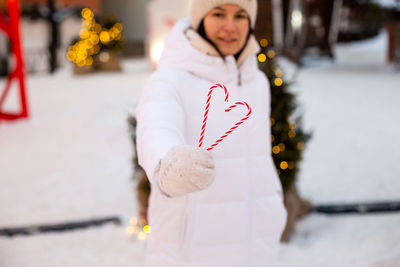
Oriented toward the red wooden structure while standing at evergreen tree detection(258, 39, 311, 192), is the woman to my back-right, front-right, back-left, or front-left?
back-left

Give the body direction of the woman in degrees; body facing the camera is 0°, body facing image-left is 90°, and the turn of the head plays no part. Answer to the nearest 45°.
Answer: approximately 315°

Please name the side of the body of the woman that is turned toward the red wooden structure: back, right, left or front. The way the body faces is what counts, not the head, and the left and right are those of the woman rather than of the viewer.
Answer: back

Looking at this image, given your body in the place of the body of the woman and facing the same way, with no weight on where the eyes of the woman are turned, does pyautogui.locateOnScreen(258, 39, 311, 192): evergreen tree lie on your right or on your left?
on your left

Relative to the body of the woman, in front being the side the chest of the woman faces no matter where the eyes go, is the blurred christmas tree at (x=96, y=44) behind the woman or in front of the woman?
behind

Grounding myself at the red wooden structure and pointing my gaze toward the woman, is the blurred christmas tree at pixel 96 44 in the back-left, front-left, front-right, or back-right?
back-left
